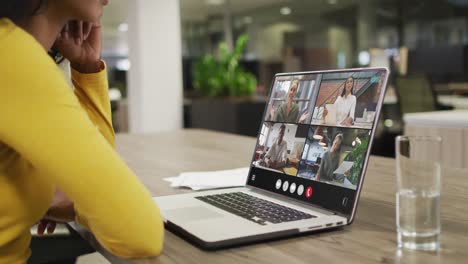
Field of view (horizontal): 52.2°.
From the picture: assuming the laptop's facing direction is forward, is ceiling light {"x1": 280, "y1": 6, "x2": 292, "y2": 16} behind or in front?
behind

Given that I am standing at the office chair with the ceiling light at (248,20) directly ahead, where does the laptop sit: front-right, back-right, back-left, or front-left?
back-left

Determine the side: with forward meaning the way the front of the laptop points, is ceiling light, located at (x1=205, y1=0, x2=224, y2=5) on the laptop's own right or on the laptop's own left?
on the laptop's own right

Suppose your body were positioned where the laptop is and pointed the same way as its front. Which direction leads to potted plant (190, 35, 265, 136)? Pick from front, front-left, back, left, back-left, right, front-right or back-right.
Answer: back-right

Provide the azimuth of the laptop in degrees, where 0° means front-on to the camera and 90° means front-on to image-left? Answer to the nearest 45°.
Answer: approximately 45°
